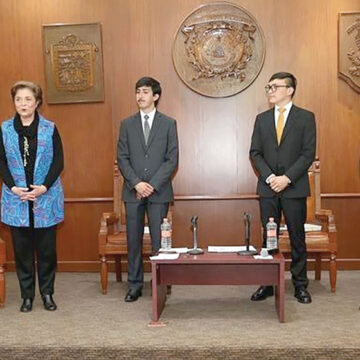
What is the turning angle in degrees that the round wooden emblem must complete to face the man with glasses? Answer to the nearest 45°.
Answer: approximately 45° to its left

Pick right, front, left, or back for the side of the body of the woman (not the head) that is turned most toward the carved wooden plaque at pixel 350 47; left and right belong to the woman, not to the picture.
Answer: left

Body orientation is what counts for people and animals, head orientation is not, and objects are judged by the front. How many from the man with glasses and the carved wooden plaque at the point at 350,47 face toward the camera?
2

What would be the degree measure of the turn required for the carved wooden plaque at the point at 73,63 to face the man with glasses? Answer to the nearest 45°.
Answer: approximately 45° to its left

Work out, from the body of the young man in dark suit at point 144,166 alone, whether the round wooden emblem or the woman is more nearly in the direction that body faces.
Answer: the woman
